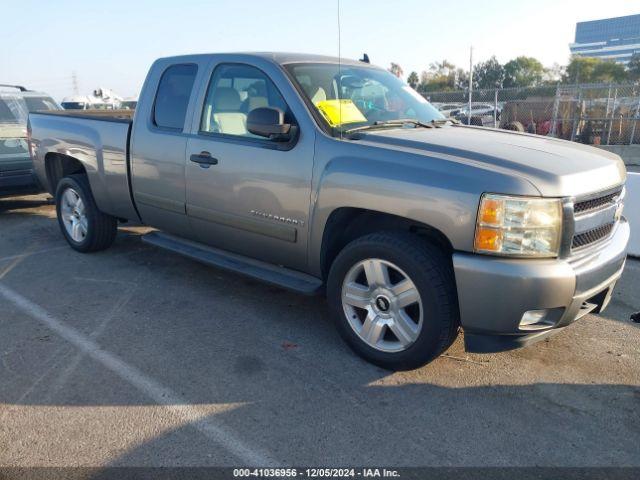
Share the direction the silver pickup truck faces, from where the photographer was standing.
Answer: facing the viewer and to the right of the viewer

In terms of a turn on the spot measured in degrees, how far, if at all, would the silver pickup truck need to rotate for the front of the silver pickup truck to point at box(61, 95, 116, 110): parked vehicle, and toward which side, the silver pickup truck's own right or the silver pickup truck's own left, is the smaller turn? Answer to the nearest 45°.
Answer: approximately 180°
